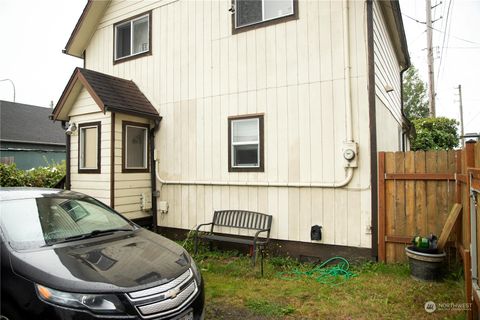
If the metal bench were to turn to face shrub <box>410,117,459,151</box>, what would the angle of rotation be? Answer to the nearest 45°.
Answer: approximately 180°

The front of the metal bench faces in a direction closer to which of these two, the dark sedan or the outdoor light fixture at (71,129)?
the dark sedan

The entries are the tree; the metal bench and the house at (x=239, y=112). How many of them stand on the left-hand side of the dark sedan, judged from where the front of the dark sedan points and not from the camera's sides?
3

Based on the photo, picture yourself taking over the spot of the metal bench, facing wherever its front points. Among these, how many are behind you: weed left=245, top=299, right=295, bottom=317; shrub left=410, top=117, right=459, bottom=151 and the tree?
2

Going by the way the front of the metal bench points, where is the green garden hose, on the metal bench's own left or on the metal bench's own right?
on the metal bench's own left

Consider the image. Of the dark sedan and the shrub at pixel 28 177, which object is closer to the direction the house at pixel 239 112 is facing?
the dark sedan

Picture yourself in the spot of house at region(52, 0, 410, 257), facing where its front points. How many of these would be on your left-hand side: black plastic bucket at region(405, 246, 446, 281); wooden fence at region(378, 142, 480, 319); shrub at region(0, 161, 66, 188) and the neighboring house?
2

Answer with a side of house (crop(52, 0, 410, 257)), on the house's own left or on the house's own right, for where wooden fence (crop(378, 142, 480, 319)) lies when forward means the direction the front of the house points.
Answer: on the house's own left

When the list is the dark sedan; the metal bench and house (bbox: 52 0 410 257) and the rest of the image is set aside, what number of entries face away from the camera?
0

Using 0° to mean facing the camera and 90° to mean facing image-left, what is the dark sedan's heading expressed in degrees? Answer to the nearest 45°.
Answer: approximately 315°

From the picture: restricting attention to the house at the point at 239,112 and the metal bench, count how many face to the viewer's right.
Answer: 0

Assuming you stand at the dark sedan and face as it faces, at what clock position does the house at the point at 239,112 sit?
The house is roughly at 9 o'clock from the dark sedan.

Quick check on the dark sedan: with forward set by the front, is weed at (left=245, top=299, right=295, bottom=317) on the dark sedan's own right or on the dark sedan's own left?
on the dark sedan's own left

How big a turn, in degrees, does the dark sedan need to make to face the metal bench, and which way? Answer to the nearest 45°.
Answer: approximately 90° to its left

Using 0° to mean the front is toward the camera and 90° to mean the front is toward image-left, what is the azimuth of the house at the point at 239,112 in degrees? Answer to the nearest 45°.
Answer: approximately 45°

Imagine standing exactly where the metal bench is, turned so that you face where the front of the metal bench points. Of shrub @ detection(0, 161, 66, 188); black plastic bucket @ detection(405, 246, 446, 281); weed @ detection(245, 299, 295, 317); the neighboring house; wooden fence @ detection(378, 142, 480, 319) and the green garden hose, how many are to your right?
2

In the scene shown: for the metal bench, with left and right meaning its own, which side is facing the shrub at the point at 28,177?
right

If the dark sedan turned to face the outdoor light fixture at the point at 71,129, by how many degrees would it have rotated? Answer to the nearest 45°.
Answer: approximately 135° to its left
